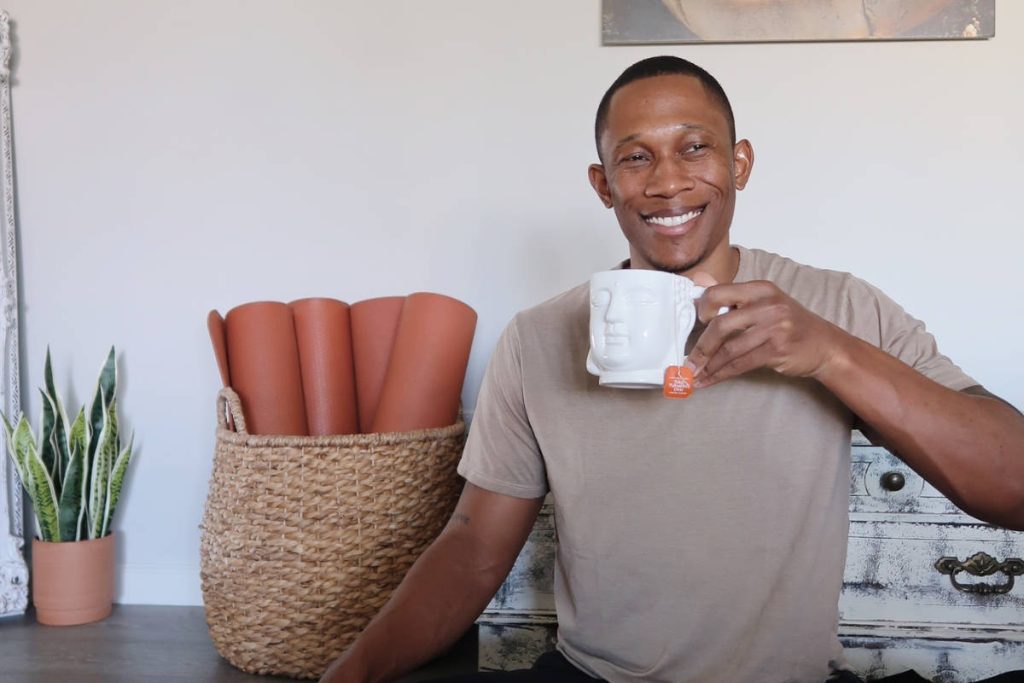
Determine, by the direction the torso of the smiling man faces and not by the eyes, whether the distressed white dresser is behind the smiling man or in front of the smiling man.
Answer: behind

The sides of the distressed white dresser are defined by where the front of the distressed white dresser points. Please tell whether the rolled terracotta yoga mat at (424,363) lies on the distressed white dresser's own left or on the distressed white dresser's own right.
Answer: on the distressed white dresser's own right

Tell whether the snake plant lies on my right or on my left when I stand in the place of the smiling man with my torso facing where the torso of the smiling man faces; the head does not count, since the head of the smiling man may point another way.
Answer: on my right

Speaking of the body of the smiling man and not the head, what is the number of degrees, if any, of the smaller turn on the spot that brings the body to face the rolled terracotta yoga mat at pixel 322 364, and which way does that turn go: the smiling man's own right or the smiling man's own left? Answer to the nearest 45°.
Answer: approximately 135° to the smiling man's own right

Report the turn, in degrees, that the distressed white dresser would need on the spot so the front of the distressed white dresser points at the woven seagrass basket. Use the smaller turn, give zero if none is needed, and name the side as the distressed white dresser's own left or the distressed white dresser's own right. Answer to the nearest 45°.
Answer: approximately 90° to the distressed white dresser's own right

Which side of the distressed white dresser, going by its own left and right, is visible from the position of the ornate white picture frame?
right

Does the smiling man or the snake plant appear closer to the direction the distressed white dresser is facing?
the smiling man

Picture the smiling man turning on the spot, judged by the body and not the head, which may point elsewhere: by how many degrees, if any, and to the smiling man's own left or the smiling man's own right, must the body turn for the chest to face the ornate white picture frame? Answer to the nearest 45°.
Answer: approximately 135° to the smiling man's own right

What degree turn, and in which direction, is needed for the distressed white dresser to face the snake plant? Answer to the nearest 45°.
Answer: approximately 90° to its right

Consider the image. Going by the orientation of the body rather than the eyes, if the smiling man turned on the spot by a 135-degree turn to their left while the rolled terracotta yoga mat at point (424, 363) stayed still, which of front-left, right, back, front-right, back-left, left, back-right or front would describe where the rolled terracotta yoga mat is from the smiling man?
left

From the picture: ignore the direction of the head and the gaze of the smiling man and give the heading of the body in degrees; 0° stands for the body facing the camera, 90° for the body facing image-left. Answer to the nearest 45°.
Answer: approximately 0°

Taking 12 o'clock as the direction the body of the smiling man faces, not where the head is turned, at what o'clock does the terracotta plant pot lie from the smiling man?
The terracotta plant pot is roughly at 4 o'clock from the smiling man.

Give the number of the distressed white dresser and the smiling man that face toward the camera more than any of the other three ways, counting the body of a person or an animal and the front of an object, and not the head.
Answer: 2
